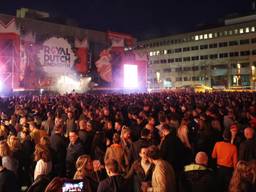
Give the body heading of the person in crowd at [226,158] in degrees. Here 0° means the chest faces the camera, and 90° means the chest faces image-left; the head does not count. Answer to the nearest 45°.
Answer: approximately 180°

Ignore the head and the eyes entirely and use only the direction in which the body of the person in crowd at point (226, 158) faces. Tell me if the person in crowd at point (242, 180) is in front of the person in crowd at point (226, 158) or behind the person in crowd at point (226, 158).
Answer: behind

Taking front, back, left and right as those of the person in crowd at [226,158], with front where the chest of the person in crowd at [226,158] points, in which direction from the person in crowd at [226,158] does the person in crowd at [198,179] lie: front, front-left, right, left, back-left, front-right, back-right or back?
back

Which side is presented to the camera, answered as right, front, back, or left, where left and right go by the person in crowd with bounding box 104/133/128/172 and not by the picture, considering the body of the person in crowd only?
back

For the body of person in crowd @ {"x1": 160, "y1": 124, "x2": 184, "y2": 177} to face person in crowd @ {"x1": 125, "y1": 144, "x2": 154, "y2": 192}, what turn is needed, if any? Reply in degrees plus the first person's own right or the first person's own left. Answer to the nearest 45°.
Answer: approximately 90° to the first person's own left

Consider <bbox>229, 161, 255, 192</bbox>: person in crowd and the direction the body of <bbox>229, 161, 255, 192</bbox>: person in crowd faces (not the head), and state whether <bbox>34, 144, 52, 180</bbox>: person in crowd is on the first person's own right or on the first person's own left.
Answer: on the first person's own left

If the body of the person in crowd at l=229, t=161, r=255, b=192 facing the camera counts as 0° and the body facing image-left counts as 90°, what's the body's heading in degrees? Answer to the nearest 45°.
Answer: approximately 180°
